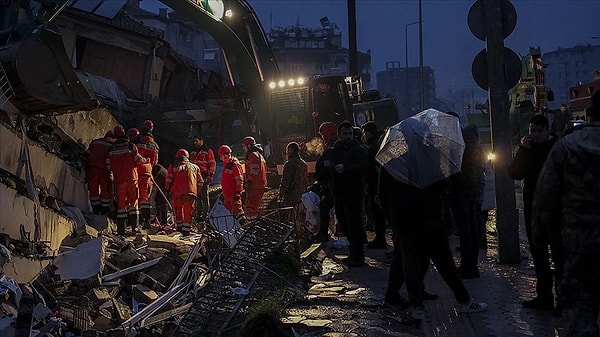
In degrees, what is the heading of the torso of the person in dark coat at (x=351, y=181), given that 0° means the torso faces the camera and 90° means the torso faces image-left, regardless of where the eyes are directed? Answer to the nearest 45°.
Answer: approximately 45°

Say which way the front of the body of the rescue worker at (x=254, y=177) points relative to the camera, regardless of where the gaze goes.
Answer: to the viewer's left

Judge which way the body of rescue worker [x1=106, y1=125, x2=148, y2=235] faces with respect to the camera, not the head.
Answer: away from the camera

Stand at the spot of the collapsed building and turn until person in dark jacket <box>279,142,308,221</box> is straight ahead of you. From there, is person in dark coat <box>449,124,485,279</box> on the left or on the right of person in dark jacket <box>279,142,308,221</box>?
right

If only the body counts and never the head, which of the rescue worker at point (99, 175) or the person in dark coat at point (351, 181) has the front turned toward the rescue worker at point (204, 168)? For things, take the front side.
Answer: the rescue worker at point (99, 175)

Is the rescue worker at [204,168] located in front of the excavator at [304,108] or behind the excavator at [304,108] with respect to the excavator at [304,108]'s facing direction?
in front

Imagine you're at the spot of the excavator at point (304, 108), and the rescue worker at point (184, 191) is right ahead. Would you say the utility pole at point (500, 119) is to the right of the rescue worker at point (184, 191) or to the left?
left

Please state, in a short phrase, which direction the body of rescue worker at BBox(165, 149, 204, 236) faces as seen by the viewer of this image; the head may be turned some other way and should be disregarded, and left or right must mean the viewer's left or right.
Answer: facing away from the viewer

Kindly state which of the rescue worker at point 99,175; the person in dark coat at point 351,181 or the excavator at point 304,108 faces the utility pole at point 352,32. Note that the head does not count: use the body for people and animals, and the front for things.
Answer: the rescue worker

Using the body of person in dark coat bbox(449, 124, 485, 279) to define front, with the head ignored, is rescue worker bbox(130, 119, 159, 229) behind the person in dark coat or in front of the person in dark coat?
in front

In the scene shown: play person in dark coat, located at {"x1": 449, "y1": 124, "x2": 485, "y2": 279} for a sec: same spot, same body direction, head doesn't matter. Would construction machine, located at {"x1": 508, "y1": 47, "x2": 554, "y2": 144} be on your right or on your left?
on your right
